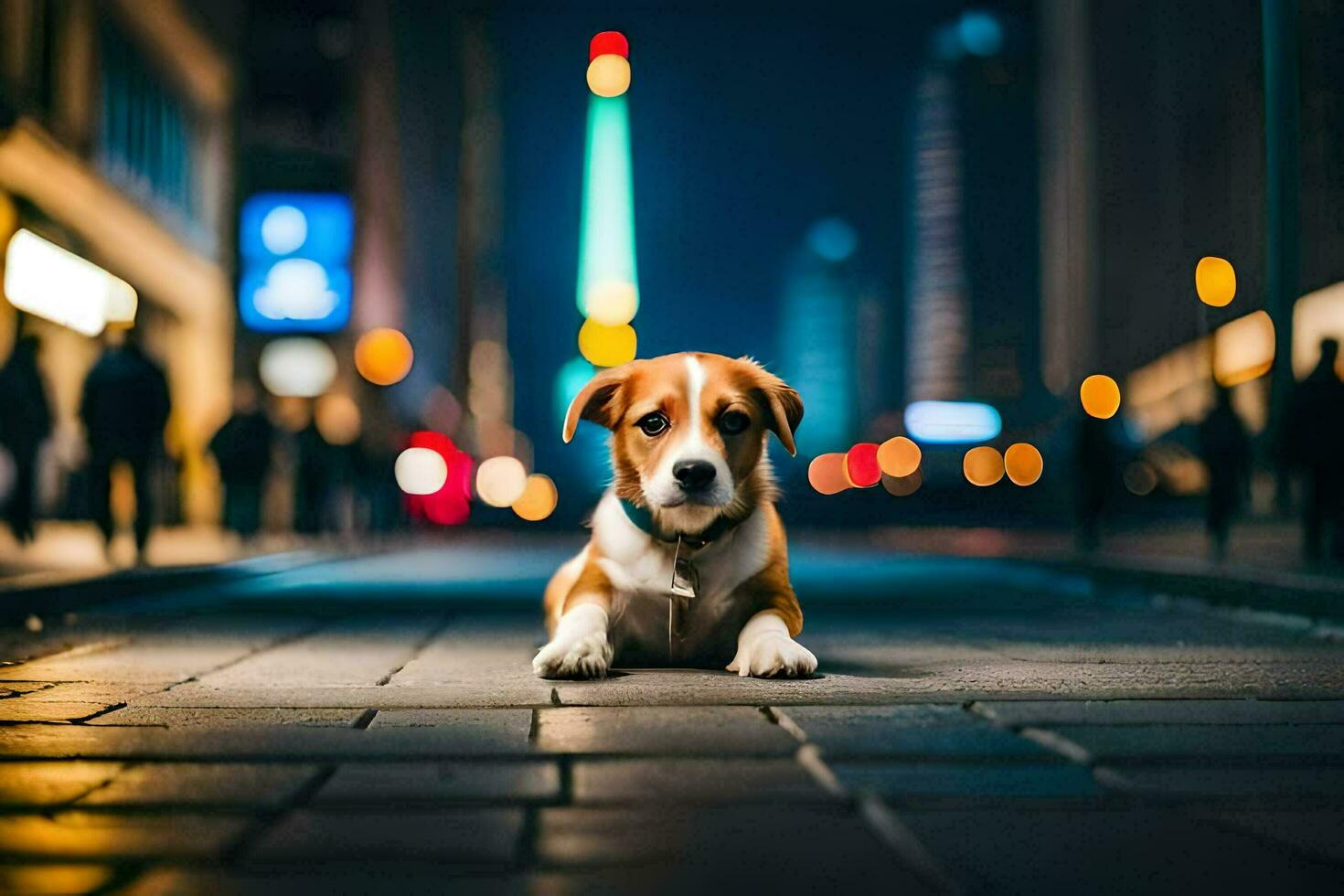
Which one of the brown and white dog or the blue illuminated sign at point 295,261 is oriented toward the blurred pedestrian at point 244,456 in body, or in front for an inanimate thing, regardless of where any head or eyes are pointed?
the blue illuminated sign

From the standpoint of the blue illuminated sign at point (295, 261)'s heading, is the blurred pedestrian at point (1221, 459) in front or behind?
in front

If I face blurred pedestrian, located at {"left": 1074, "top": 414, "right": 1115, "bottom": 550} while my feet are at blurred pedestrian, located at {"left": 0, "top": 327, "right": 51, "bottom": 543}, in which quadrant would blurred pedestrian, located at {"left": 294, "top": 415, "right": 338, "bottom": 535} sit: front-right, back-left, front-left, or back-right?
front-left

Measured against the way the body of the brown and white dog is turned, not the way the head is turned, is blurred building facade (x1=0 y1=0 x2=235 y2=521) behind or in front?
behind

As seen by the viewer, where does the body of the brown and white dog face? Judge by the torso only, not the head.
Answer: toward the camera

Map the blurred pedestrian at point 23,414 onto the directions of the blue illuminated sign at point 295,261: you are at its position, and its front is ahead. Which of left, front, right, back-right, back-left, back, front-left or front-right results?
front

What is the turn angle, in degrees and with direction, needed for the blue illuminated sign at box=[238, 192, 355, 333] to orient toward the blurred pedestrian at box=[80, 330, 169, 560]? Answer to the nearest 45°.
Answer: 0° — it already faces them

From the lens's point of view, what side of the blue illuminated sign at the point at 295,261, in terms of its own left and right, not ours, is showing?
front

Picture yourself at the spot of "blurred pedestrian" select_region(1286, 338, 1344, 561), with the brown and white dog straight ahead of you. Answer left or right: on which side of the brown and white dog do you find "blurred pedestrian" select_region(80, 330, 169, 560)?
right

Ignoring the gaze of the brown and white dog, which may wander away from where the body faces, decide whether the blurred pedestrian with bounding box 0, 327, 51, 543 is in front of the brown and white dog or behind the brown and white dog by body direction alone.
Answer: behind

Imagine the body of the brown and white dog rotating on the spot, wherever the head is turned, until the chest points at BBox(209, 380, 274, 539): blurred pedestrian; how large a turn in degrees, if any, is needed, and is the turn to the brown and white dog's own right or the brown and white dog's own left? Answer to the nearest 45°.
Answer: approximately 135° to the brown and white dog's own right

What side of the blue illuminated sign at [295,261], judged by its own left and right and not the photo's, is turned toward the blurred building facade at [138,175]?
front
